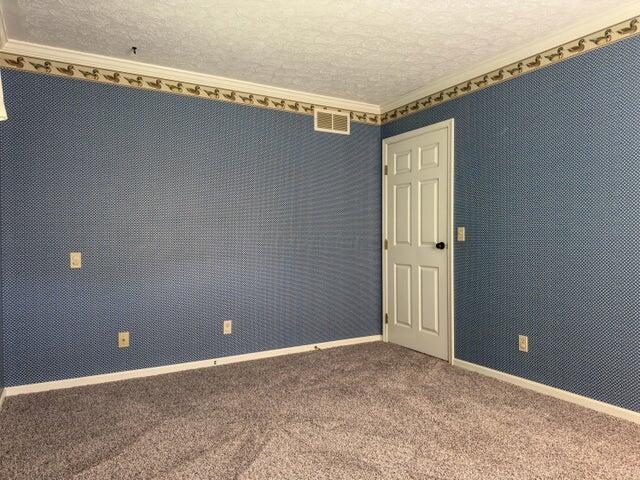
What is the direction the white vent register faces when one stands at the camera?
facing the viewer and to the right of the viewer
